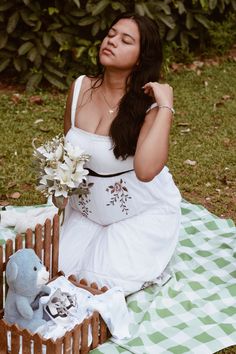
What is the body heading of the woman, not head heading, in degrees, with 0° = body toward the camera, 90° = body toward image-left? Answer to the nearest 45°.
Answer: approximately 45°

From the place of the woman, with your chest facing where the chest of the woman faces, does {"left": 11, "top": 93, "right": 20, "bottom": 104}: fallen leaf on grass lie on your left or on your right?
on your right

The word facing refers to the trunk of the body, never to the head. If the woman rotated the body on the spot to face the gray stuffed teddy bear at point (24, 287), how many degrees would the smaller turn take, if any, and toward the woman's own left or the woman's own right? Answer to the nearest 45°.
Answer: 0° — they already face it
